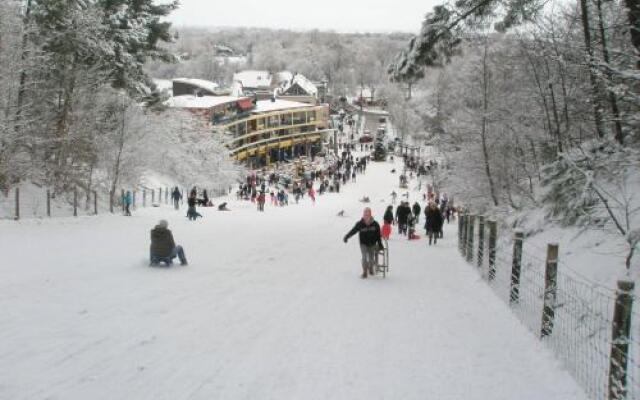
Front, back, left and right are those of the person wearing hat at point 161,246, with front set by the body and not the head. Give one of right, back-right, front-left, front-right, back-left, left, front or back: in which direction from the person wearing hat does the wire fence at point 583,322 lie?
right

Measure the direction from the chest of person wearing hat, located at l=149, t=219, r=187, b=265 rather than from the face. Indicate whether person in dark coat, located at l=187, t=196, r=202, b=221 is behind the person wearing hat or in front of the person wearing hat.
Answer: in front

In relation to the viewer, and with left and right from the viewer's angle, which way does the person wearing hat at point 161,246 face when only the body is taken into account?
facing away from the viewer and to the right of the viewer

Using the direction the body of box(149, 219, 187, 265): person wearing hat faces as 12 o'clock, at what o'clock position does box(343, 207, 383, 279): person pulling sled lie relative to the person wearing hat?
The person pulling sled is roughly at 2 o'clock from the person wearing hat.

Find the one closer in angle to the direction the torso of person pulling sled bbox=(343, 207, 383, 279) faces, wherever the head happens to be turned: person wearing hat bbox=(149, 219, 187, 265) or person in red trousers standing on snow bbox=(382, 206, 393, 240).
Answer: the person wearing hat

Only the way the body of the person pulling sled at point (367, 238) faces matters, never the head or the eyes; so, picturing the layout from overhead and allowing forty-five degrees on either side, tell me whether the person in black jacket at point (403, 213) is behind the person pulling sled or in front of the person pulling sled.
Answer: behind

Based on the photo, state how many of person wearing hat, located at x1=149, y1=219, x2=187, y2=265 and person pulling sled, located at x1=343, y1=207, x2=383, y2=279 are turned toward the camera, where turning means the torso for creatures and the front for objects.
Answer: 1

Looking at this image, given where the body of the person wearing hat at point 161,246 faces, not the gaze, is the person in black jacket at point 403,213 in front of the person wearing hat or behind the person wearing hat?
in front

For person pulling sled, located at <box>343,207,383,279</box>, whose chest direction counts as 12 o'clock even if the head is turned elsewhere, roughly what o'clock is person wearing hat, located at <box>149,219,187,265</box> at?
The person wearing hat is roughly at 3 o'clock from the person pulling sled.

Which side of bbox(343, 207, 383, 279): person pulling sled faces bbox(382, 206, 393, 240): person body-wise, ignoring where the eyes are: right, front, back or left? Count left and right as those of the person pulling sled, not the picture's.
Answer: back

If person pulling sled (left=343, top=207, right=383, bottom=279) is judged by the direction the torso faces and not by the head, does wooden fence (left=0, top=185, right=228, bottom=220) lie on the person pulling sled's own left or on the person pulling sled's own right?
on the person pulling sled's own right

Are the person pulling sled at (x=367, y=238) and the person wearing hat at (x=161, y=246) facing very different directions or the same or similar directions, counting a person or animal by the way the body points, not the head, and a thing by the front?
very different directions
